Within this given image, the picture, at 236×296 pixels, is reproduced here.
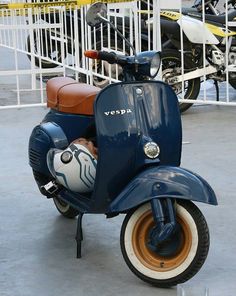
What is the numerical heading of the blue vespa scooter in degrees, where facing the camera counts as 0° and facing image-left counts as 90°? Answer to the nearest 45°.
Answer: approximately 315°

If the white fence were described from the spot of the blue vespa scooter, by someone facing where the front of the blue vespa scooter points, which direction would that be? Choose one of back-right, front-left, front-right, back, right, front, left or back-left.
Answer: back-left
